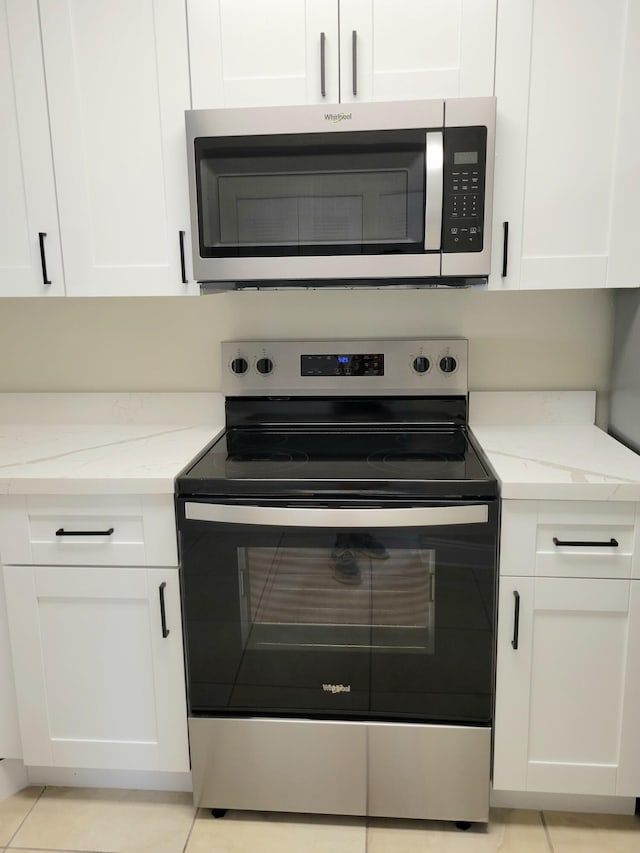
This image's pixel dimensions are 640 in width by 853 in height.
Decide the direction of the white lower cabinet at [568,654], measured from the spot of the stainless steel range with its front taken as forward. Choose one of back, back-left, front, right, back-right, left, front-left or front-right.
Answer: left

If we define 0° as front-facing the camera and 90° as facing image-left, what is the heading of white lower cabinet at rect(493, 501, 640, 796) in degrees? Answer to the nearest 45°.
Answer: approximately 0°

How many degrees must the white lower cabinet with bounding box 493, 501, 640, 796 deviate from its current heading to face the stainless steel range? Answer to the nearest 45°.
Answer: approximately 90° to its right
